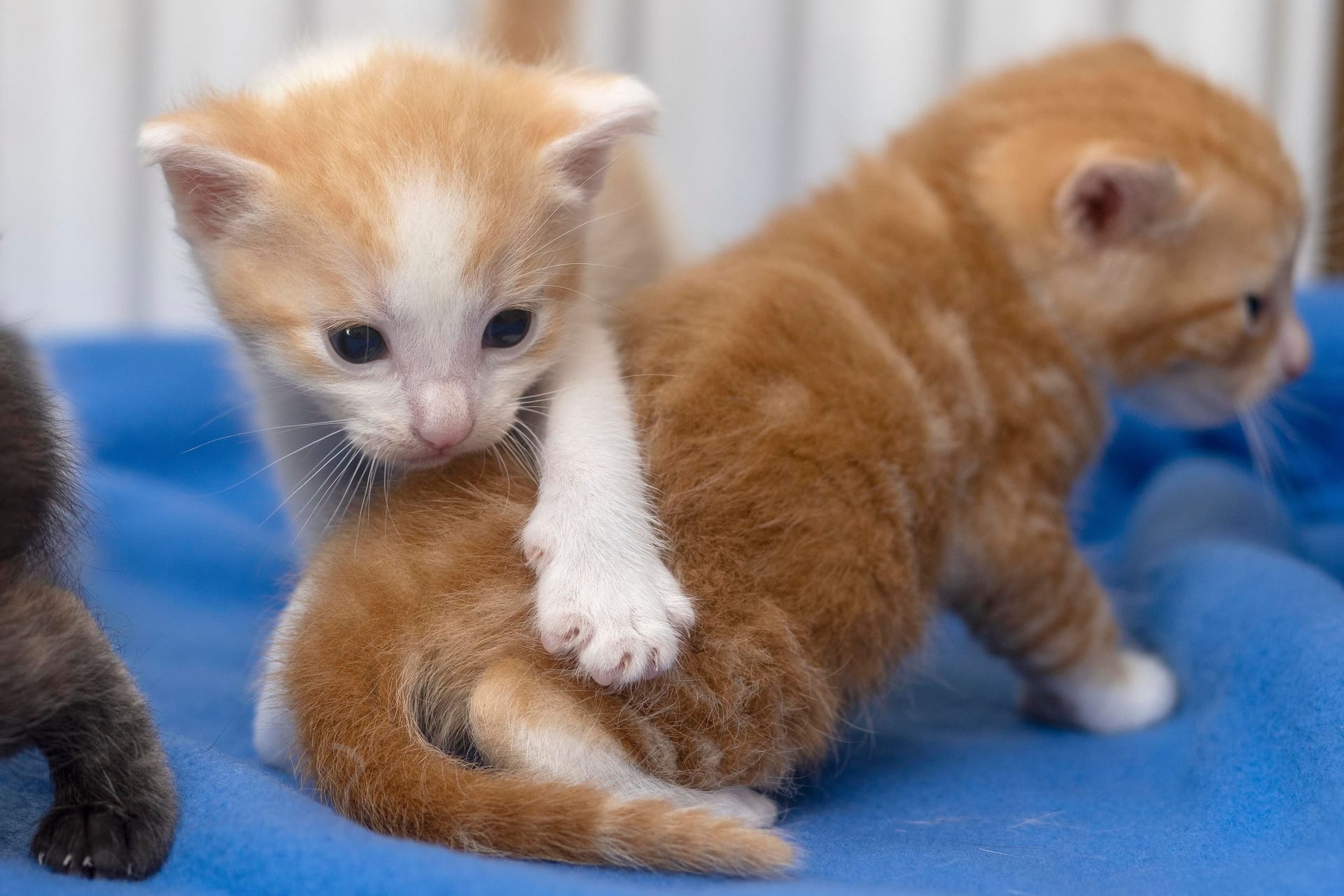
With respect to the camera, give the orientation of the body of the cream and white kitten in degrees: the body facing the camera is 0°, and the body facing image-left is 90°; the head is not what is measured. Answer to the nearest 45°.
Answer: approximately 0°
